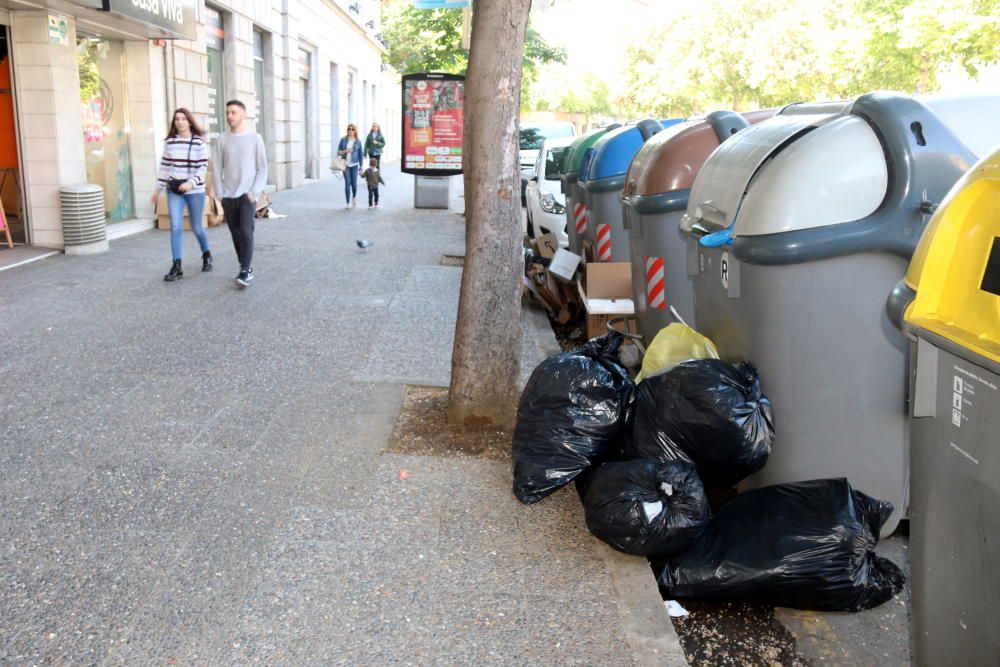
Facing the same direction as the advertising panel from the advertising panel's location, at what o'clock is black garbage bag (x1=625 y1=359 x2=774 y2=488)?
The black garbage bag is roughly at 12 o'clock from the advertising panel.

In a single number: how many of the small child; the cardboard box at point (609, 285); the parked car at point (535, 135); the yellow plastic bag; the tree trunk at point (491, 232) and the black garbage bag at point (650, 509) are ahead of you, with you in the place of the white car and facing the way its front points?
4

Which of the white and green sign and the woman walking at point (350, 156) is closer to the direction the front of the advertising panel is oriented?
the white and green sign

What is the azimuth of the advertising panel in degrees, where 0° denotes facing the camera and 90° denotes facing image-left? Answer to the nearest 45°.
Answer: approximately 0°

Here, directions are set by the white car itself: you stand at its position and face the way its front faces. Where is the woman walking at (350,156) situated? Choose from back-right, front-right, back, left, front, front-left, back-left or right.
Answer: back-right

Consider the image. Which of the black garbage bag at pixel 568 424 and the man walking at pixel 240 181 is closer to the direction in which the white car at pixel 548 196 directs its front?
the black garbage bag

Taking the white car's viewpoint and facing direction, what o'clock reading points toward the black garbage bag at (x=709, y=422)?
The black garbage bag is roughly at 12 o'clock from the white car.

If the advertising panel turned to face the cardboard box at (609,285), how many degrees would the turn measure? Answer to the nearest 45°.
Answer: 0° — it already faces it

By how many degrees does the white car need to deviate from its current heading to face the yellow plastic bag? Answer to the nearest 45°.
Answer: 0° — it already faces it

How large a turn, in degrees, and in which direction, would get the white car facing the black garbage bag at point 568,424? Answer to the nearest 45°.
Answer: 0° — it already faces it

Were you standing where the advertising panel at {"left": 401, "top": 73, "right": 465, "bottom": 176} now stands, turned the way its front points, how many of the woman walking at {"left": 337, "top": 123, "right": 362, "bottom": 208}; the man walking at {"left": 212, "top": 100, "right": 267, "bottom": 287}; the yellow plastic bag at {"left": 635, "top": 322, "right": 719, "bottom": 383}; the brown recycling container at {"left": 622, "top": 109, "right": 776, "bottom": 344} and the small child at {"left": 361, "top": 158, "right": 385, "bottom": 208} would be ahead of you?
3

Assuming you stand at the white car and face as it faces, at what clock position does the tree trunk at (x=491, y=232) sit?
The tree trunk is roughly at 12 o'clock from the white car.

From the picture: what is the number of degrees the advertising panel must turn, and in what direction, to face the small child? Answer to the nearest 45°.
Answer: approximately 135° to its right

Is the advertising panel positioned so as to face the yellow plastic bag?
yes

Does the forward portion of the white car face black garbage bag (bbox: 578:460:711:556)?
yes
